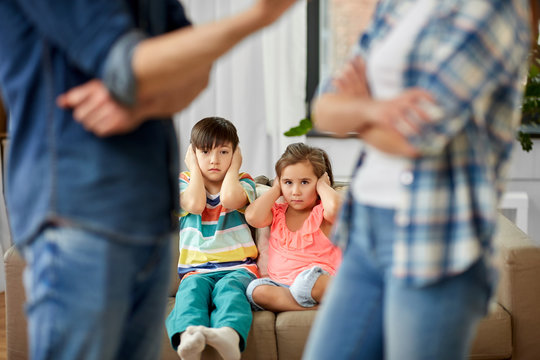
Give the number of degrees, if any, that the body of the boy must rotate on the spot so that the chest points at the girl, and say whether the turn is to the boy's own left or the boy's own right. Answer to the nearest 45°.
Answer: approximately 90° to the boy's own left

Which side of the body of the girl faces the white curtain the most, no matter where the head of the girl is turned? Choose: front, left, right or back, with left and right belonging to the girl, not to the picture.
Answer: back

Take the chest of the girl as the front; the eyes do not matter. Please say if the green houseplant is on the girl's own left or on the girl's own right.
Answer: on the girl's own left

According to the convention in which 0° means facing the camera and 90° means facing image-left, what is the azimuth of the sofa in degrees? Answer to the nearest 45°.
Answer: approximately 0°

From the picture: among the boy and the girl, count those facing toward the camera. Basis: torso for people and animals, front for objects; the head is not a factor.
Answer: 2

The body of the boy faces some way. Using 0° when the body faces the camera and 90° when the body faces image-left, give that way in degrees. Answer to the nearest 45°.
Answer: approximately 0°

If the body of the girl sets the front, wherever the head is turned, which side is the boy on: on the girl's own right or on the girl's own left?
on the girl's own right

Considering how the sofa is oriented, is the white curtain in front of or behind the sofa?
behind
